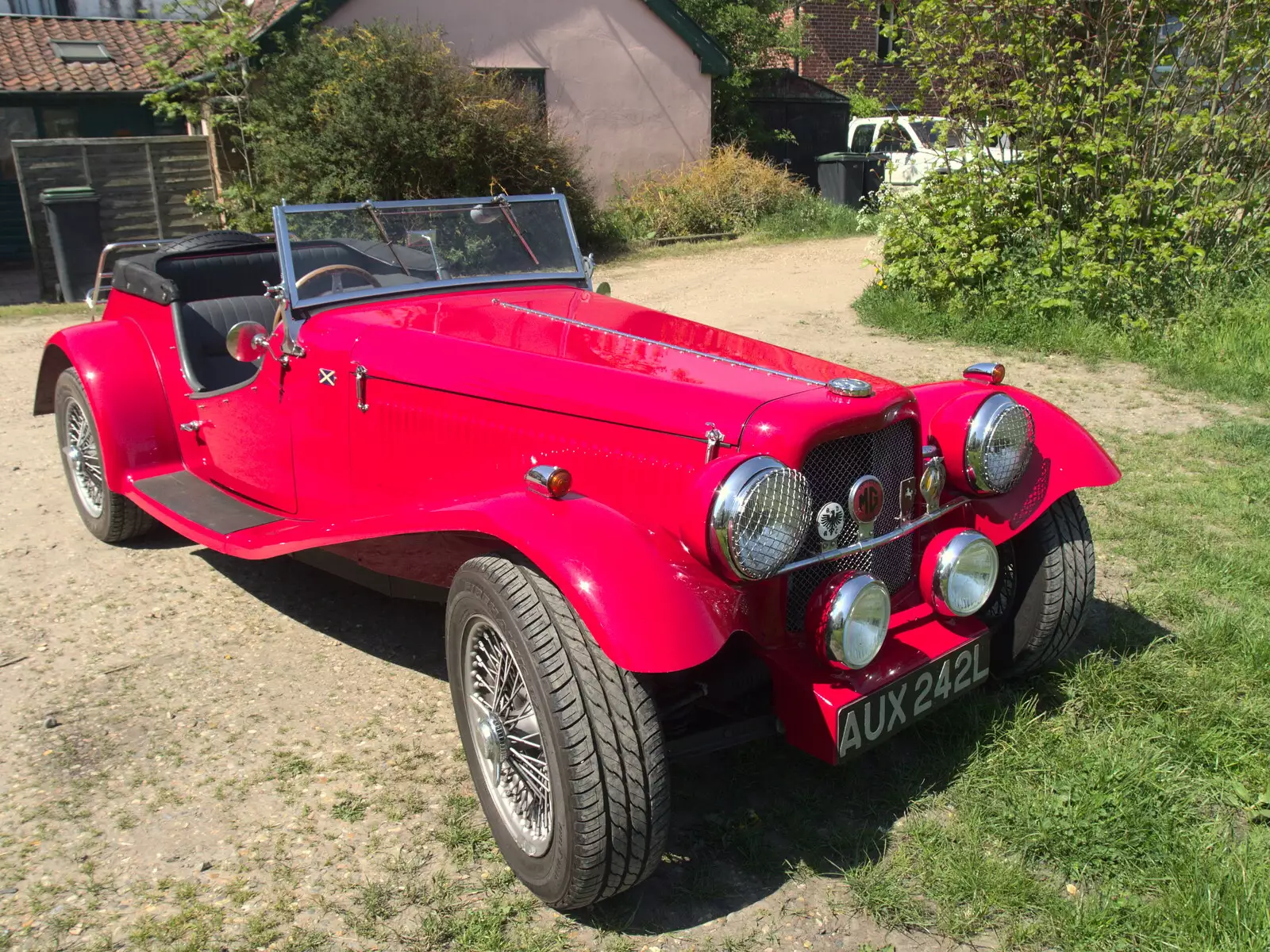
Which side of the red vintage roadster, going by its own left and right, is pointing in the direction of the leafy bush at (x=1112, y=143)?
left

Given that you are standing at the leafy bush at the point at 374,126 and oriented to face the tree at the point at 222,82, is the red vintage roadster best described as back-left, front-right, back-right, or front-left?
back-left

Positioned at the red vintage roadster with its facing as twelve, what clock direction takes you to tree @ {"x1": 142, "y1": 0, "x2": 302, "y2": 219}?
The tree is roughly at 7 o'clock from the red vintage roadster.

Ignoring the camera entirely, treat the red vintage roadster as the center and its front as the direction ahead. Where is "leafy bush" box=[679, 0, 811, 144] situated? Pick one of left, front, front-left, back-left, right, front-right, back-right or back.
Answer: back-left

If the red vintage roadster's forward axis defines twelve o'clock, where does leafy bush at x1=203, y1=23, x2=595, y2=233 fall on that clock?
The leafy bush is roughly at 7 o'clock from the red vintage roadster.

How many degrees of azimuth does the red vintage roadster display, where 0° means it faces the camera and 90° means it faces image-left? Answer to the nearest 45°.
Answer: approximately 315°

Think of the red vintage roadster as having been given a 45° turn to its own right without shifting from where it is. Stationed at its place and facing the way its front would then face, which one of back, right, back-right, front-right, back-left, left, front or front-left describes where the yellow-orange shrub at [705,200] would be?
back

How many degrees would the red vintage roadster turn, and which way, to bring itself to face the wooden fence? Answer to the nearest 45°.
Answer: approximately 180°
